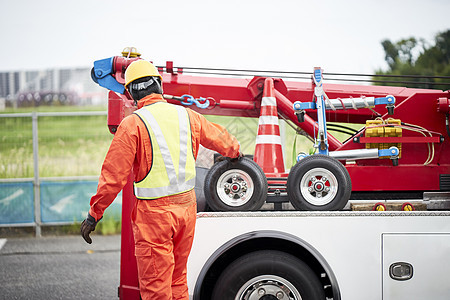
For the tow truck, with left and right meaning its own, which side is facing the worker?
back

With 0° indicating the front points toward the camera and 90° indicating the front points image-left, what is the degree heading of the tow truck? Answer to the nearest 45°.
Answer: approximately 270°

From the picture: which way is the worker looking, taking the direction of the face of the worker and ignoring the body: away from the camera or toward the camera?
away from the camera
